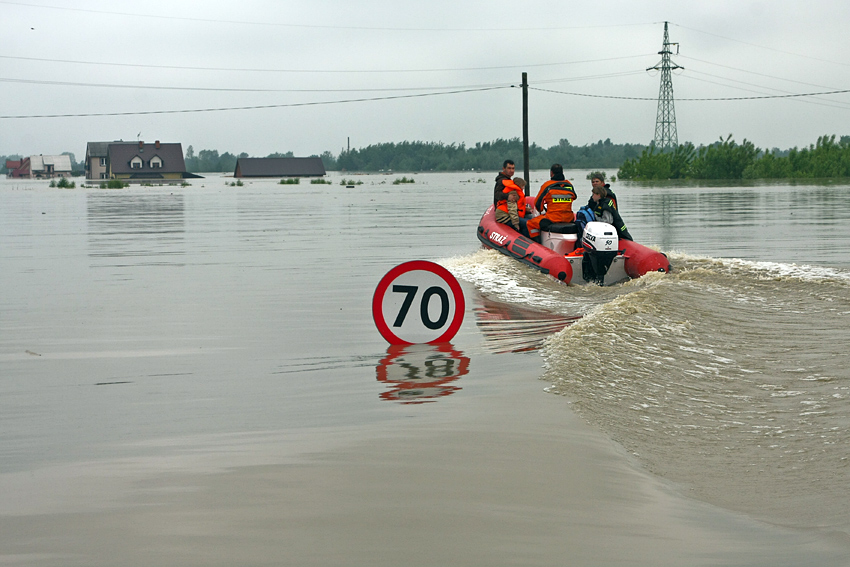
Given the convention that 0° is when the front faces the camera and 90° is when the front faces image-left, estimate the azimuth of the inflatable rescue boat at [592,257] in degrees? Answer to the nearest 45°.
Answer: approximately 135°

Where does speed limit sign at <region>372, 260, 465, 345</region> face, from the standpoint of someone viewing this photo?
facing the viewer

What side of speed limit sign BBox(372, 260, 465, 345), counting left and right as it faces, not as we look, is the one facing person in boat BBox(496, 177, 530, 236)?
back

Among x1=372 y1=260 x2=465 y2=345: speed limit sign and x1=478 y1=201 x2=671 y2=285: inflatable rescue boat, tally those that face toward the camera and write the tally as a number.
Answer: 1

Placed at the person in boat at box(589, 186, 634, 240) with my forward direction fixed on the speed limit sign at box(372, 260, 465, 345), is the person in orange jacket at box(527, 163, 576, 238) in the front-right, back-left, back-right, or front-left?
back-right

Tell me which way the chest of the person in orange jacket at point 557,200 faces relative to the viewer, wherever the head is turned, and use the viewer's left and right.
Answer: facing away from the viewer and to the left of the viewer

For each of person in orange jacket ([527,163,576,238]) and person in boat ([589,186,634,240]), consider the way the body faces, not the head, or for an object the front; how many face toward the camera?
0

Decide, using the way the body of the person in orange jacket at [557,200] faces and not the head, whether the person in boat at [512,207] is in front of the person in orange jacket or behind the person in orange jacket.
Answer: in front

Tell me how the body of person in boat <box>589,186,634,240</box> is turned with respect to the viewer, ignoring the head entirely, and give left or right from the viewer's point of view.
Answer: facing to the left of the viewer
